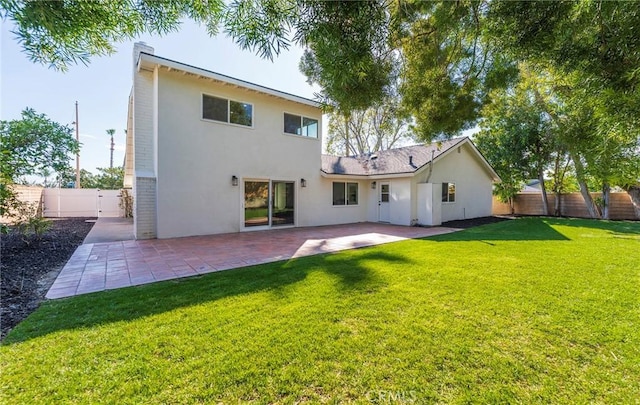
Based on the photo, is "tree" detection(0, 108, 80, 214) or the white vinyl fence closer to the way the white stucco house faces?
the white vinyl fence

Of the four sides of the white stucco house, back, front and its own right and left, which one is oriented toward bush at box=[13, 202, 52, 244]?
left

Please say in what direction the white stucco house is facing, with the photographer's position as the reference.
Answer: facing away from the viewer and to the left of the viewer

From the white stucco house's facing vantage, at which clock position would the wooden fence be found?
The wooden fence is roughly at 4 o'clock from the white stucco house.

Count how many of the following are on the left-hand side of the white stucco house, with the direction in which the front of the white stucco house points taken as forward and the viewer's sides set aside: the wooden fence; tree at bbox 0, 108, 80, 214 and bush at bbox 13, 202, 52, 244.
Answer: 2
